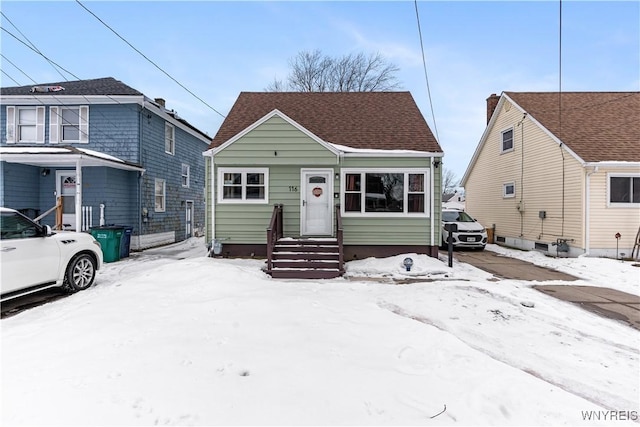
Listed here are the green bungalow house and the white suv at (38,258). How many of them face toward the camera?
1

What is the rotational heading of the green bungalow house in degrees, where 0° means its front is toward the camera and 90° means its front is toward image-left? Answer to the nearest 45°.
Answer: approximately 0°

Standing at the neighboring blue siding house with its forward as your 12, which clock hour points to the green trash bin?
The green trash bin is roughly at 10 o'clock from the neighboring blue siding house.

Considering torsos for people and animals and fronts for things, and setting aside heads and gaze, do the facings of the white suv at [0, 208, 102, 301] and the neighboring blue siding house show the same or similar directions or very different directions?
very different directions

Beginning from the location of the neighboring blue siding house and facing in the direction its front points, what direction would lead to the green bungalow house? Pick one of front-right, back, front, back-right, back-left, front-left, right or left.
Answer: left

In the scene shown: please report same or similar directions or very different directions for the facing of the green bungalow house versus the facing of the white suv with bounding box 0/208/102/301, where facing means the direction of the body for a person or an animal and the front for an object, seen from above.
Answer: very different directions

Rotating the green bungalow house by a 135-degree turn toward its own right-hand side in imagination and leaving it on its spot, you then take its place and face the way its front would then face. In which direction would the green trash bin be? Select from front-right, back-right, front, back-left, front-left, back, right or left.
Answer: front-left

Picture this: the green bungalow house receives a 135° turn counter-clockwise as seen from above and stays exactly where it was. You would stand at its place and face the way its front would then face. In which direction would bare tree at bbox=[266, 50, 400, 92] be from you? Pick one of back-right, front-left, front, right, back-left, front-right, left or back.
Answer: front-left
